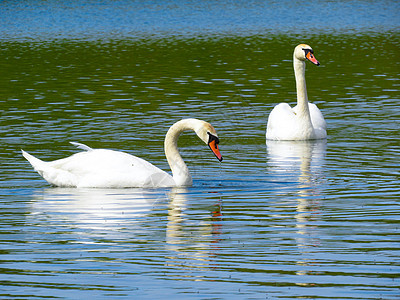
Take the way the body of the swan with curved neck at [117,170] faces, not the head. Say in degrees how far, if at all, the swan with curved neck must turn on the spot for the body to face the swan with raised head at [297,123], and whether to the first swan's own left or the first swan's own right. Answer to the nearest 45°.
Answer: approximately 45° to the first swan's own left

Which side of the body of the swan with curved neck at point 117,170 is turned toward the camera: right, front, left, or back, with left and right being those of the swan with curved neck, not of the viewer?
right
